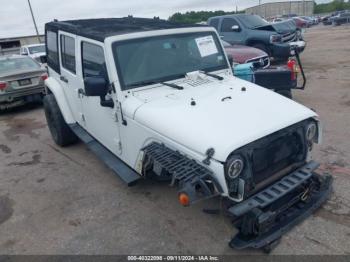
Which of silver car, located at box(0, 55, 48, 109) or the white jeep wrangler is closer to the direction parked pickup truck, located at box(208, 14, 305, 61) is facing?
the white jeep wrangler

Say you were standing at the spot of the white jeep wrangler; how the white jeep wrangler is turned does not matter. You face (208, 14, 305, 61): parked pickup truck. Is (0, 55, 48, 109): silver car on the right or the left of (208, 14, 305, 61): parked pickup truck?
left

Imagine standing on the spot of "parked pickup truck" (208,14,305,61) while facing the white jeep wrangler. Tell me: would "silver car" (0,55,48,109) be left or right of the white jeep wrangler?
right

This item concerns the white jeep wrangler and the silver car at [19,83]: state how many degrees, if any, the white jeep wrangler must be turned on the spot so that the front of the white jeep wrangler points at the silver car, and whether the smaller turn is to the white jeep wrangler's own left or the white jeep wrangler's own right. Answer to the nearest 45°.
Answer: approximately 180°

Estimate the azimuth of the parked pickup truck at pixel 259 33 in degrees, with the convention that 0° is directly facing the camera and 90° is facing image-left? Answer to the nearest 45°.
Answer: approximately 315°

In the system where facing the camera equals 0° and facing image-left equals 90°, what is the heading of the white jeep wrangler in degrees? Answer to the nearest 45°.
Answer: approximately 315°

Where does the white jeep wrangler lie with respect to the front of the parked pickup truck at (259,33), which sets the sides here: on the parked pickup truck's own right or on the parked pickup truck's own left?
on the parked pickup truck's own right

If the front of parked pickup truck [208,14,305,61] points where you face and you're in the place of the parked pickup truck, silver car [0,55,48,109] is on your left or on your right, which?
on your right
